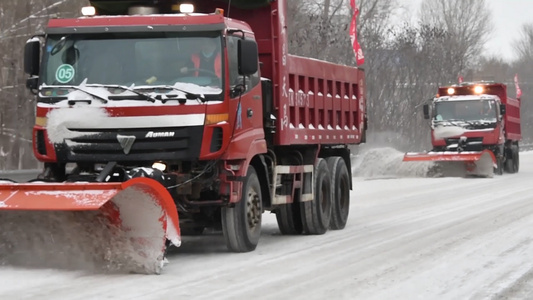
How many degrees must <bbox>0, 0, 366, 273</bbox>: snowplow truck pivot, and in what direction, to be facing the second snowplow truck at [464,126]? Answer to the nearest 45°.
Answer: approximately 180°

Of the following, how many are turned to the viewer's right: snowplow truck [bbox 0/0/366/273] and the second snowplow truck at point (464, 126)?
0

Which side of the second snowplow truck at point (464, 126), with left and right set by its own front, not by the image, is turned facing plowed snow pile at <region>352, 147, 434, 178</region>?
right

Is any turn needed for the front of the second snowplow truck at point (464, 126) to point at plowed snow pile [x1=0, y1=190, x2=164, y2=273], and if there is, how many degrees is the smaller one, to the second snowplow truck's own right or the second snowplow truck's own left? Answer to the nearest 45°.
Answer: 0° — it already faces it

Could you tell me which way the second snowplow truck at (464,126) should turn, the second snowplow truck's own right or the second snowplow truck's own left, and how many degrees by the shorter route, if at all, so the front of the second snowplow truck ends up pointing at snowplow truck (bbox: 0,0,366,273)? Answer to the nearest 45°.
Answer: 0° — it already faces it

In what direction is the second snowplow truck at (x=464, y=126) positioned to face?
toward the camera
